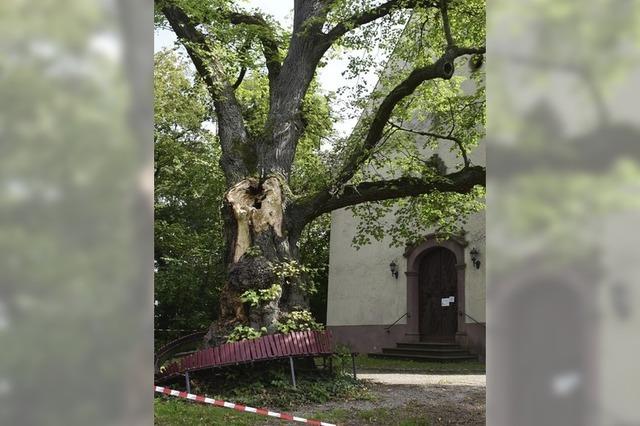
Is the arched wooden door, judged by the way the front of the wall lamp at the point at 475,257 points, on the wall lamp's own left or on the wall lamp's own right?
on the wall lamp's own right

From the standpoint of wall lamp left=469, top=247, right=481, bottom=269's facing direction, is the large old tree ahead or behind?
ahead

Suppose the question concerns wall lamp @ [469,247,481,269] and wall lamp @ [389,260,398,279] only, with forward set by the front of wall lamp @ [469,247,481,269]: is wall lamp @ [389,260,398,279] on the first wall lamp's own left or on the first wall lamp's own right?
on the first wall lamp's own right

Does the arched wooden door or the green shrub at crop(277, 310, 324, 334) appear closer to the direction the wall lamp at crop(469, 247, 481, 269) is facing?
the green shrub

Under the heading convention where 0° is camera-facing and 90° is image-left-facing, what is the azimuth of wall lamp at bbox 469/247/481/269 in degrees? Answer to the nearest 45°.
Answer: approximately 45°

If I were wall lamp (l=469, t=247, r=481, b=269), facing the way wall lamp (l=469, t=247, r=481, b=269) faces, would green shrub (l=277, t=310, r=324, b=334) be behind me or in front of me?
in front

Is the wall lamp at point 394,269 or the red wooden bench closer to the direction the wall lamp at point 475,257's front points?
the red wooden bench

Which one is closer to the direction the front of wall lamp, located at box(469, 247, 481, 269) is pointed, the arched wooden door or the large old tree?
the large old tree
